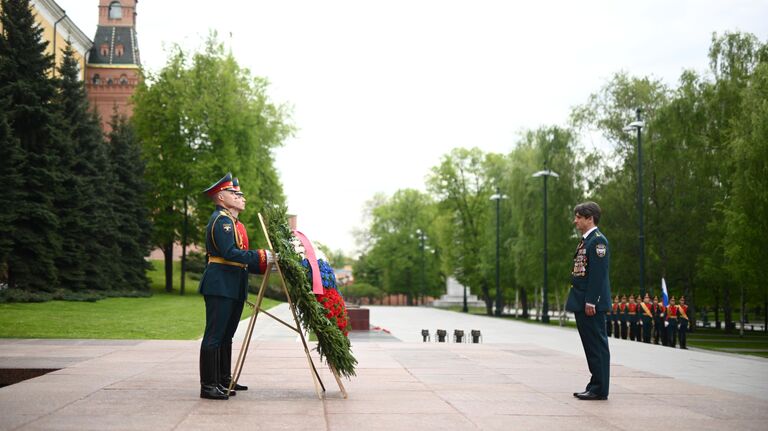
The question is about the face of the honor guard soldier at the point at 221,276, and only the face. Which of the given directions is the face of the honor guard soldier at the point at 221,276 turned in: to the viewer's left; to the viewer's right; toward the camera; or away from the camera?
to the viewer's right

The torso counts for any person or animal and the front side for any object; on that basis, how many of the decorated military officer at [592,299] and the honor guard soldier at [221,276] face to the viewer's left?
1

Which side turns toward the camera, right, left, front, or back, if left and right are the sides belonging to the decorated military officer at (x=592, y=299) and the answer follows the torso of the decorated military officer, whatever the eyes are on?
left

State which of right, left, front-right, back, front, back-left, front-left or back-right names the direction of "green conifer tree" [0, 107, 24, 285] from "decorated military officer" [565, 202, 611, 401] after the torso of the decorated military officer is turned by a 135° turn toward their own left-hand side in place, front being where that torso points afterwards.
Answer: back

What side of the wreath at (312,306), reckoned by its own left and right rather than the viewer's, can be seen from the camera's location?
right

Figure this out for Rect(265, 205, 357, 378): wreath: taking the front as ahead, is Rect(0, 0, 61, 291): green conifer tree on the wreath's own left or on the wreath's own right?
on the wreath's own left

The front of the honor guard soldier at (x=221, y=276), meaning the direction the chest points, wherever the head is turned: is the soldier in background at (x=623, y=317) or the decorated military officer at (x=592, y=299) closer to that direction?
the decorated military officer

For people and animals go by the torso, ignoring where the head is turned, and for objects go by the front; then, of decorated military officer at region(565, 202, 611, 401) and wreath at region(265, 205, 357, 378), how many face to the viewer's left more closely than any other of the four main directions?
1

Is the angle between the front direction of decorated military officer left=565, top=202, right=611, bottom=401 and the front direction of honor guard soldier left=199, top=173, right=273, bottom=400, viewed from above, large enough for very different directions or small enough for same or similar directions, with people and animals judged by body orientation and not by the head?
very different directions

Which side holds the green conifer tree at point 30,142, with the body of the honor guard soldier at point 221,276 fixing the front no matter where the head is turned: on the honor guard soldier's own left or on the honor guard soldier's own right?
on the honor guard soldier's own left

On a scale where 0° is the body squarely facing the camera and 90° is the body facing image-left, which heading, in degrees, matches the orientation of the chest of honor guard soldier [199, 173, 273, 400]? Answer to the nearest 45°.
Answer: approximately 270°

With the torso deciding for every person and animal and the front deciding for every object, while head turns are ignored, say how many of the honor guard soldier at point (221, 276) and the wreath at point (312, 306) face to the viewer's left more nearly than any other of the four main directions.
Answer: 0

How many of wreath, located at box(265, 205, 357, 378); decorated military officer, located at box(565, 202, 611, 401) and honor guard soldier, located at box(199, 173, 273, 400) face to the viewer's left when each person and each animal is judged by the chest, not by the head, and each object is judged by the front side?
1

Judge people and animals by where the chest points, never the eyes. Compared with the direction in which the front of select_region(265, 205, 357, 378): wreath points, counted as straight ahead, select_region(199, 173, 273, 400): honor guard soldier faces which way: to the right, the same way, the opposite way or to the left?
the same way

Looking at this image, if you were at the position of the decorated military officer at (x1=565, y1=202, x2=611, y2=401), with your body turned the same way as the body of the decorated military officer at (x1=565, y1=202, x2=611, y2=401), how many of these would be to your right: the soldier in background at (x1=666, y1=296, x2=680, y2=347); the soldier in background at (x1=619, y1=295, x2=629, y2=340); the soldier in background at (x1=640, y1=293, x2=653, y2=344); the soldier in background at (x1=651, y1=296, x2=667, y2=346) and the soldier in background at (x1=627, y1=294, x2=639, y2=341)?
5

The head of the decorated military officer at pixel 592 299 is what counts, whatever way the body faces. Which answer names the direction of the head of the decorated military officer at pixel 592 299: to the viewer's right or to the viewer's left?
to the viewer's left
